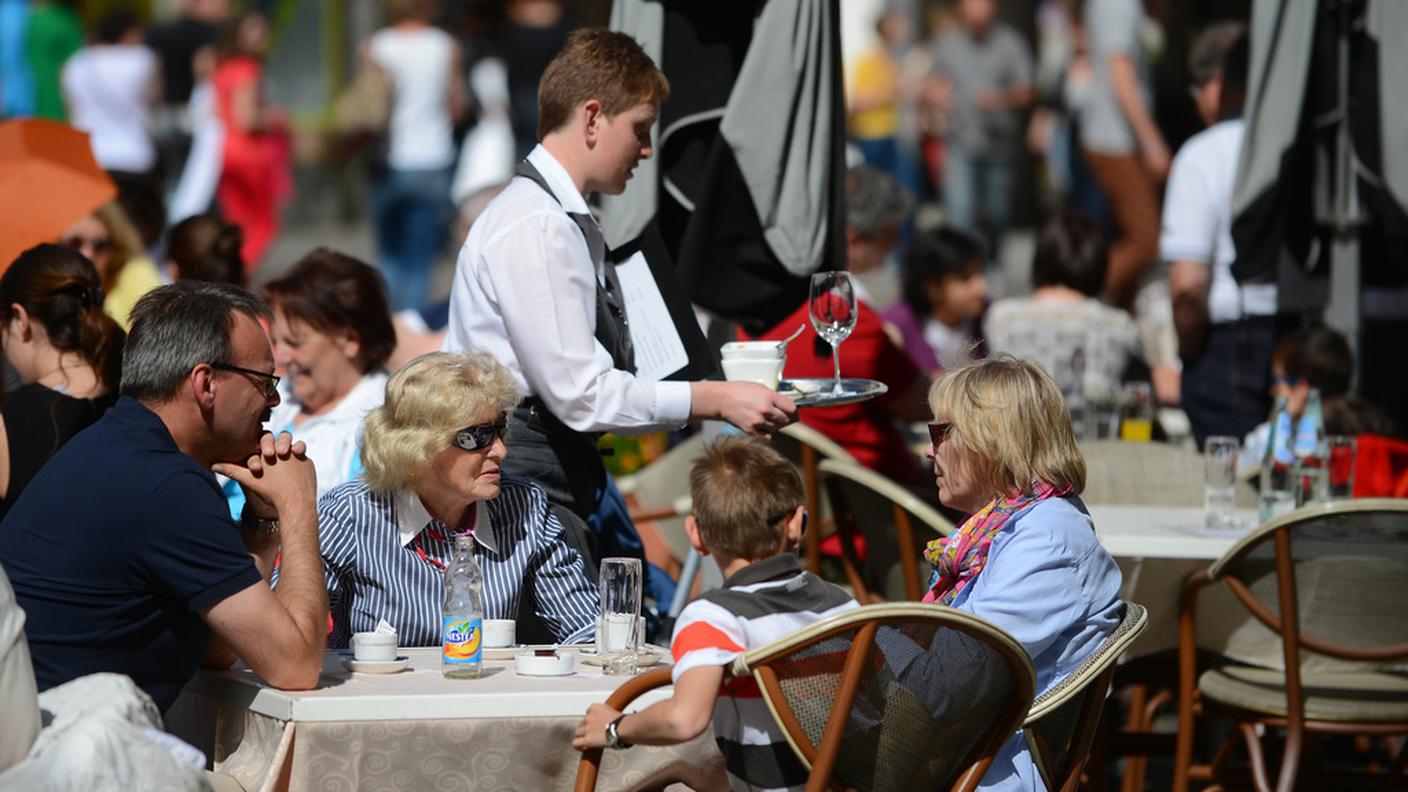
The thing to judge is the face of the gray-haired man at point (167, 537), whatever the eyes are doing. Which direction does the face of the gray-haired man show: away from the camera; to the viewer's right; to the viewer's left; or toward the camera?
to the viewer's right

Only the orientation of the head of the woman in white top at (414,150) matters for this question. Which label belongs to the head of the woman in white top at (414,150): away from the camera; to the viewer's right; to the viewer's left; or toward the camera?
away from the camera

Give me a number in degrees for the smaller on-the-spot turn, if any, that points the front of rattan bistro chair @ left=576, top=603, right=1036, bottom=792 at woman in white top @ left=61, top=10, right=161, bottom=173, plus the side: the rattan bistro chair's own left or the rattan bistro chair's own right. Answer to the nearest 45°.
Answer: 0° — it already faces them

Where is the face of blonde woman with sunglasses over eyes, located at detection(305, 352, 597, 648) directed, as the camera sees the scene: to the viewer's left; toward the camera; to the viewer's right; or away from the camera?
to the viewer's right

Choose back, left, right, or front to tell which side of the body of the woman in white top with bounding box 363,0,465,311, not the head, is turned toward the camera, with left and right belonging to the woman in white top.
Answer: back

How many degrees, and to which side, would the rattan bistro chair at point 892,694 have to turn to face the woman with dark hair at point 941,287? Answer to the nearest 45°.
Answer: approximately 45° to its right

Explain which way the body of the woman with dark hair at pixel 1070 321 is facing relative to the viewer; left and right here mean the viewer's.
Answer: facing away from the viewer

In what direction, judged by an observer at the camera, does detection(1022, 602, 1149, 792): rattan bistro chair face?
facing to the left of the viewer

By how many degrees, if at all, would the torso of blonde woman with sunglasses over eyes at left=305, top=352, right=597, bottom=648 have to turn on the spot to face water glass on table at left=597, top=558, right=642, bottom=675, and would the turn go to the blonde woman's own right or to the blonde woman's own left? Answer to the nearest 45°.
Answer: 0° — they already face it

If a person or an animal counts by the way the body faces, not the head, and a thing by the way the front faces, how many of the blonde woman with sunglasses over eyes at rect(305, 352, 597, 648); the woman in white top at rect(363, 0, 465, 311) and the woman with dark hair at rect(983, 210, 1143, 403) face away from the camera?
2
